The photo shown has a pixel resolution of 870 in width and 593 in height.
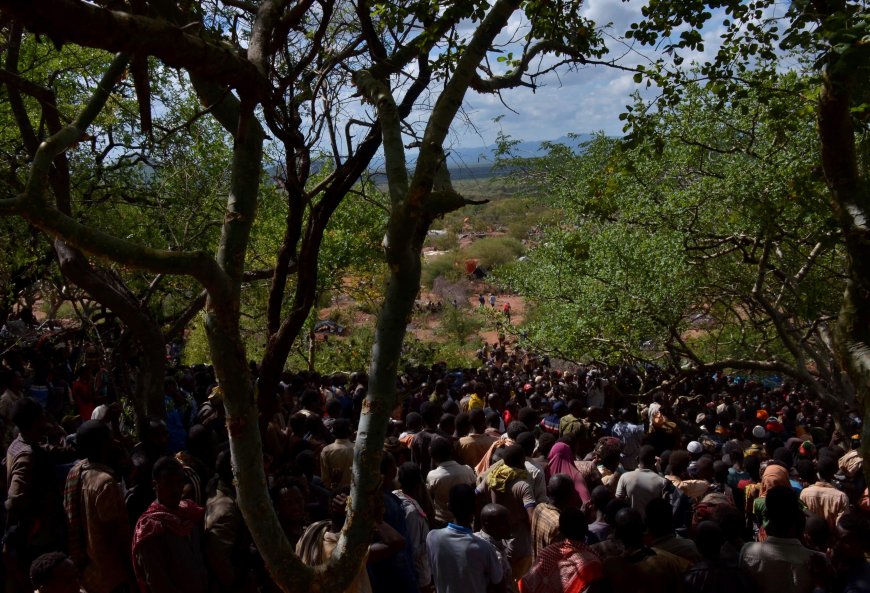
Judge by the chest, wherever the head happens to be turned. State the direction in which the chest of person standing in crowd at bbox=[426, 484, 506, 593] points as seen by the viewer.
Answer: away from the camera

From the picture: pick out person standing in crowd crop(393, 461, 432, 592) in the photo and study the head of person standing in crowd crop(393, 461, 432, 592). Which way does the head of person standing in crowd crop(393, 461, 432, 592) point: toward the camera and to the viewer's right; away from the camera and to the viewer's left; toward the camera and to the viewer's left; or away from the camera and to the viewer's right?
away from the camera and to the viewer's left

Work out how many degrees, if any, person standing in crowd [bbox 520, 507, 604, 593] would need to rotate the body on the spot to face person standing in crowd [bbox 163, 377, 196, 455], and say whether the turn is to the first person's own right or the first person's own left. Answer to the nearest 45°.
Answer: approximately 45° to the first person's own left

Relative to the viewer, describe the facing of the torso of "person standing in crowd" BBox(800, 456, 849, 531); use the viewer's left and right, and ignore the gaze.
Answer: facing away from the viewer

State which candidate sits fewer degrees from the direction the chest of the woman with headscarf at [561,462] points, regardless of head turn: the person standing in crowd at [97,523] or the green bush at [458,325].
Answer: the green bush

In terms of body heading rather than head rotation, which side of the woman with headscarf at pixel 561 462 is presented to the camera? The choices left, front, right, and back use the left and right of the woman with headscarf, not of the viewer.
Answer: back

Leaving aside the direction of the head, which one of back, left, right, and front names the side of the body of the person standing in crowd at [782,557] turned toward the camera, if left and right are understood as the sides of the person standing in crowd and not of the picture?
back

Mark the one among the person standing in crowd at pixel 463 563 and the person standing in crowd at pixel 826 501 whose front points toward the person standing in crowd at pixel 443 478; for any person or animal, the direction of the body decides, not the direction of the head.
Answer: the person standing in crowd at pixel 463 563

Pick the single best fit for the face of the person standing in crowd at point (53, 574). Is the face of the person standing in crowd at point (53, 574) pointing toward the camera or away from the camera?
away from the camera

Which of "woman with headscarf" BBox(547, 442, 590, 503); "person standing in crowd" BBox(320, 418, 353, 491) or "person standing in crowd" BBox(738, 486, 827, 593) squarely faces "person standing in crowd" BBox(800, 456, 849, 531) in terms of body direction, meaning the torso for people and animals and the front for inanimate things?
"person standing in crowd" BBox(738, 486, 827, 593)

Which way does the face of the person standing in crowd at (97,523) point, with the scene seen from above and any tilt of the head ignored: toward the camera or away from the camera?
away from the camera

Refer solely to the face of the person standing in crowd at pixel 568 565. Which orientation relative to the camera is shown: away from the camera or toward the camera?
away from the camera

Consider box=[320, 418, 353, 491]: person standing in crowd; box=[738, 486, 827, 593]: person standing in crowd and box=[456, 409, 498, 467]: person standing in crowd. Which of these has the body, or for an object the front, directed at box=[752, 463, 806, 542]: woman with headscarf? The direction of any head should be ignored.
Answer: box=[738, 486, 827, 593]: person standing in crowd

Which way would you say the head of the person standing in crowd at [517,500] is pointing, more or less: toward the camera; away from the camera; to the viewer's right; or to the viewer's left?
away from the camera
